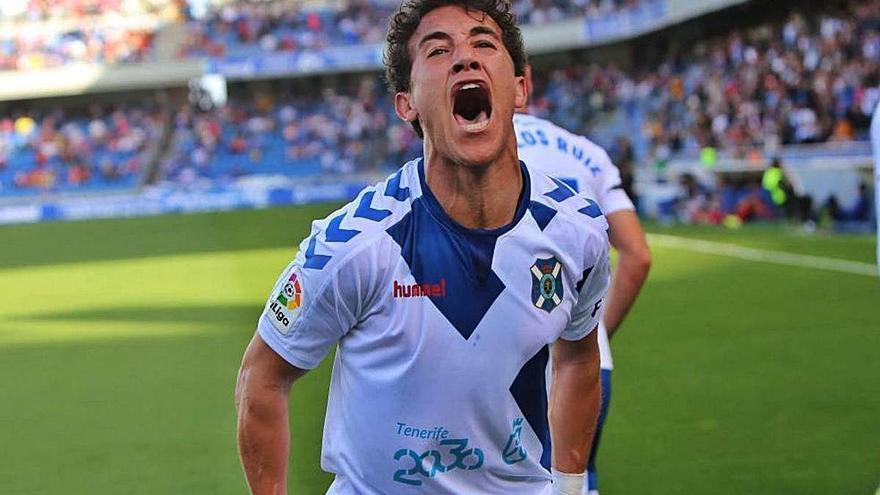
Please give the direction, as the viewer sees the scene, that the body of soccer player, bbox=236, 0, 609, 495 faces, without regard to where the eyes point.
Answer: toward the camera

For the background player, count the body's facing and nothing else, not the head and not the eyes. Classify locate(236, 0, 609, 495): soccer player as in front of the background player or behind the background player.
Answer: behind

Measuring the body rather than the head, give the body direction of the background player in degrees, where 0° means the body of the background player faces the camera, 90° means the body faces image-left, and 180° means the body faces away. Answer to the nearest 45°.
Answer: approximately 180°

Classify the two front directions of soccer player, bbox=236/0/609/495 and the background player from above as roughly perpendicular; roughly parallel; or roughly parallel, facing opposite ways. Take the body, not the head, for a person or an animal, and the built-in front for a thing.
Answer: roughly parallel, facing opposite ways

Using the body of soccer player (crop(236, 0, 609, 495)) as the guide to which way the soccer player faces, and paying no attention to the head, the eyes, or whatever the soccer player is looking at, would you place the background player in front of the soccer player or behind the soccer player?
behind
